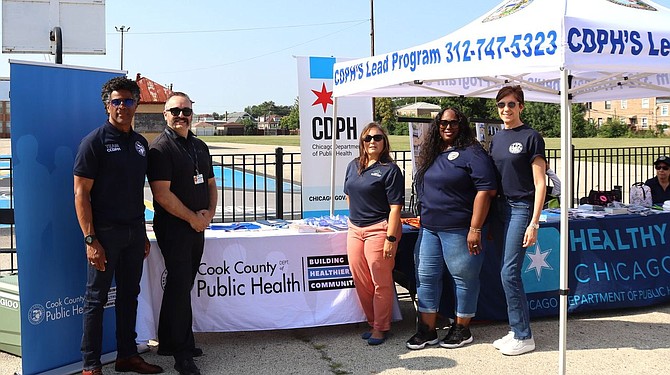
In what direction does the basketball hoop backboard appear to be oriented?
away from the camera

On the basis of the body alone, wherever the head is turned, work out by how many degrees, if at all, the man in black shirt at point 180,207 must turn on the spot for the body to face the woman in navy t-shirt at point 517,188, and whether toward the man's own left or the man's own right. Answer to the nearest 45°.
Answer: approximately 45° to the man's own left

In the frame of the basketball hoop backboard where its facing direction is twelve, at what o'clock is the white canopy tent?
The white canopy tent is roughly at 4 o'clock from the basketball hoop backboard.

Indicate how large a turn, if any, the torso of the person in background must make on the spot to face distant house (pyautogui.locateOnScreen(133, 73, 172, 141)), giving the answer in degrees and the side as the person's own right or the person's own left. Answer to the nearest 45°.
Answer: approximately 135° to the person's own right

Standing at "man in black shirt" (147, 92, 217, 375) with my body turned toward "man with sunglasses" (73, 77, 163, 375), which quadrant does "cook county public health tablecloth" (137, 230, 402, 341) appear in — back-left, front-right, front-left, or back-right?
back-right

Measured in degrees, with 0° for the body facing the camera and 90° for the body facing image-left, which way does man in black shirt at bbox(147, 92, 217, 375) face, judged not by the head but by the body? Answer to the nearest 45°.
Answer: approximately 315°

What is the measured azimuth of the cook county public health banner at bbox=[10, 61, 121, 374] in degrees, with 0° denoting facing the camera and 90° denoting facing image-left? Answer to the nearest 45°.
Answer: approximately 315°

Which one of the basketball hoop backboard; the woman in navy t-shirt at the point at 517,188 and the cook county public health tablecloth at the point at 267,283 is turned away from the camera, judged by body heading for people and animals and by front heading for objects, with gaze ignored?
the basketball hoop backboard

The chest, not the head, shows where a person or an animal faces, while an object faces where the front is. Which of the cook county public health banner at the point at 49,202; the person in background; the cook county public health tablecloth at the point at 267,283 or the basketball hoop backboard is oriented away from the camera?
the basketball hoop backboard

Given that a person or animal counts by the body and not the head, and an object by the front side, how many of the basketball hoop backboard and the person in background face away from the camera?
1
